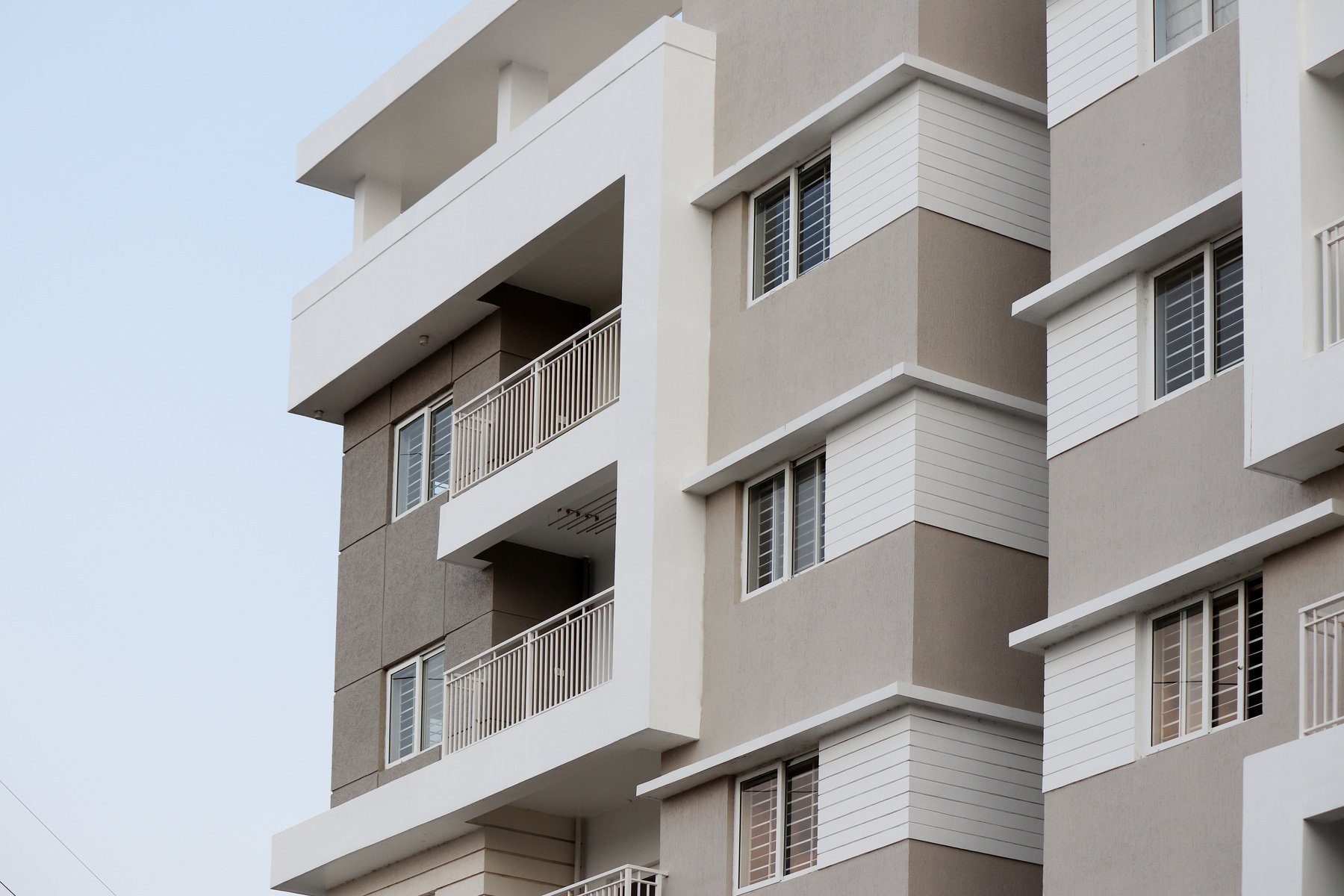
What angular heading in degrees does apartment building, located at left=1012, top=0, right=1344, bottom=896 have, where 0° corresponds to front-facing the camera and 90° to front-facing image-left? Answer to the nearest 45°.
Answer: approximately 45°

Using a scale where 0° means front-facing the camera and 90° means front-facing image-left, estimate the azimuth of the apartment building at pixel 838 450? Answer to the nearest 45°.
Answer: approximately 45°
